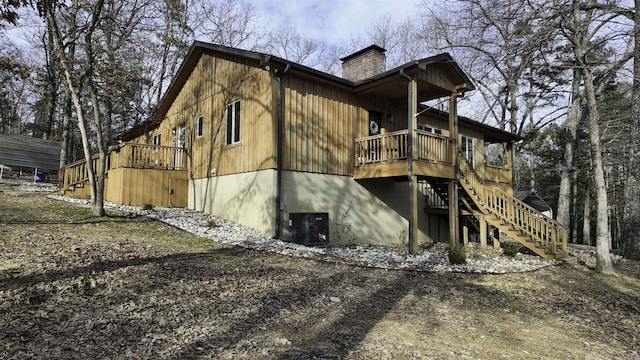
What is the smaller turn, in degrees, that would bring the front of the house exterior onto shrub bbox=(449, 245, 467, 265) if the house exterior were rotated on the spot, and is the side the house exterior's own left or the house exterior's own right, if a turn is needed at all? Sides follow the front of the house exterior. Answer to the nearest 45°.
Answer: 0° — it already faces it
